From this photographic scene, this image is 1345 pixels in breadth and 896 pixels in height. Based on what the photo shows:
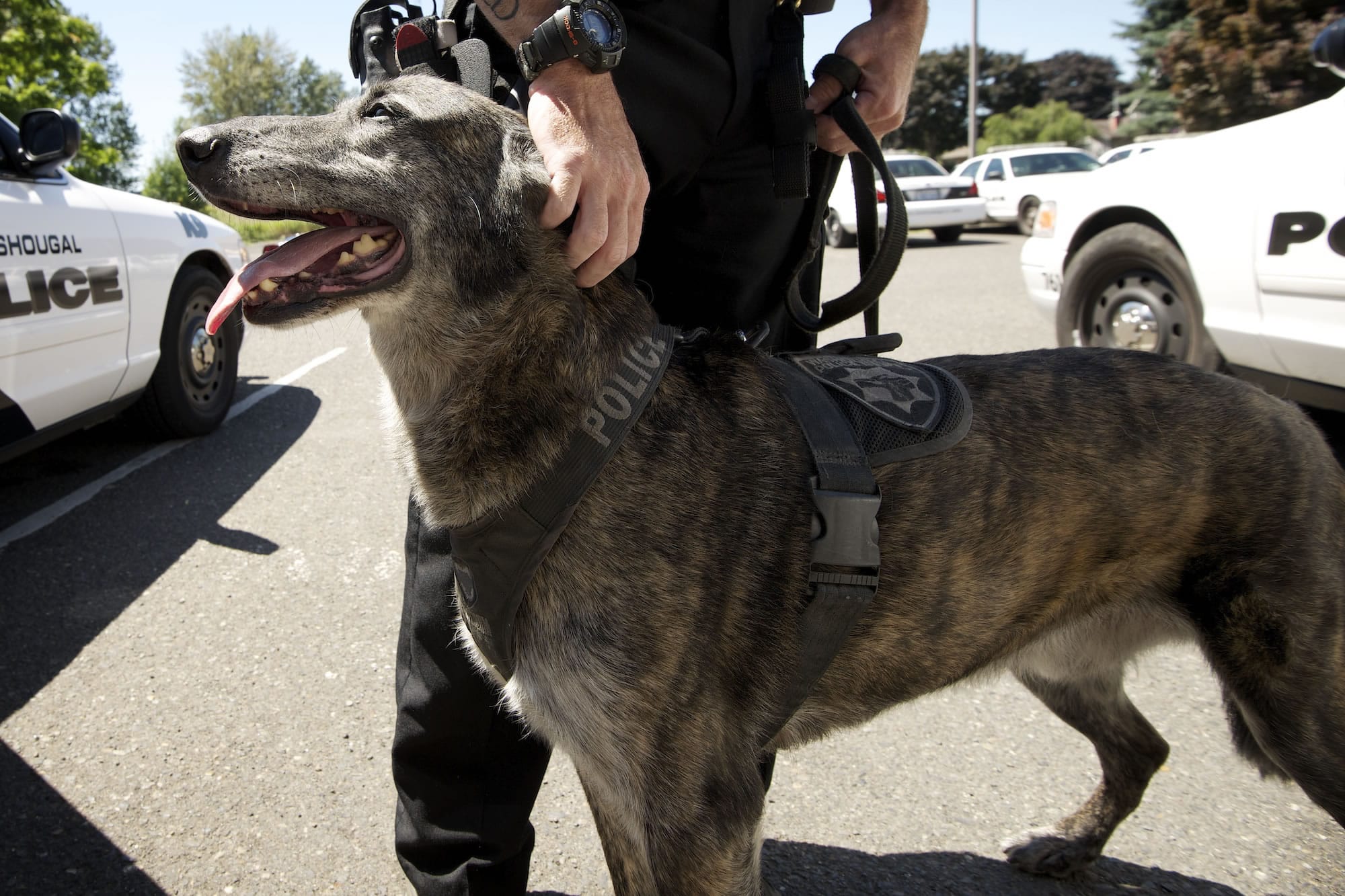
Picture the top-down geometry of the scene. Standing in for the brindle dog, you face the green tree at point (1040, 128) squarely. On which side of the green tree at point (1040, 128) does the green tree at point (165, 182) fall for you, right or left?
left

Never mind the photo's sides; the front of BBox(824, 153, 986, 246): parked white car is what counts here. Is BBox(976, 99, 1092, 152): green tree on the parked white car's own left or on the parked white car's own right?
on the parked white car's own right

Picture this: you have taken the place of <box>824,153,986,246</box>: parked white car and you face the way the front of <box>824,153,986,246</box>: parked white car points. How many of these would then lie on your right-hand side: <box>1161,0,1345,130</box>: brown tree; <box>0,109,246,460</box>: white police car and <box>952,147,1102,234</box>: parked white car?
2

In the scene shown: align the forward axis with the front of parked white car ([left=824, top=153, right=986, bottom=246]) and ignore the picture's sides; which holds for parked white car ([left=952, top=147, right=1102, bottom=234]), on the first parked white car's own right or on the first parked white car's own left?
on the first parked white car's own right

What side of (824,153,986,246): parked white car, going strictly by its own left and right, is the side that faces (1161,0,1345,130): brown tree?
right

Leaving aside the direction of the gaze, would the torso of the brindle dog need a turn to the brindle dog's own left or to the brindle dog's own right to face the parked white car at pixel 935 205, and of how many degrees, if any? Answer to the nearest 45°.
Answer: approximately 90° to the brindle dog's own right

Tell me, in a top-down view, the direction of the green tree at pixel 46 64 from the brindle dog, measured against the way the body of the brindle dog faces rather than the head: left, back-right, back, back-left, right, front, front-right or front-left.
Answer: front-right

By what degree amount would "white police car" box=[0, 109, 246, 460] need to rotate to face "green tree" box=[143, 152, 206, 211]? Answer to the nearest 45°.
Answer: approximately 45° to its left

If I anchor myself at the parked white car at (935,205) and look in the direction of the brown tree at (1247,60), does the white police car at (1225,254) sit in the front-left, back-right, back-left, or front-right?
back-right

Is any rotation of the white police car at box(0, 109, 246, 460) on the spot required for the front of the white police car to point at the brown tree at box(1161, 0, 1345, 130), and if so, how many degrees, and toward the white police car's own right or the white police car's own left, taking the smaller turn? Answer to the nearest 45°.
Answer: approximately 45° to the white police car's own right

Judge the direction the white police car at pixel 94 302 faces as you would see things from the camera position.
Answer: facing away from the viewer and to the right of the viewer

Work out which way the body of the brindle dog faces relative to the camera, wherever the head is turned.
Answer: to the viewer's left

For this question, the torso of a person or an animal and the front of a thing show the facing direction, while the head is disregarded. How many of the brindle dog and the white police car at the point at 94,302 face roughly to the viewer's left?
1

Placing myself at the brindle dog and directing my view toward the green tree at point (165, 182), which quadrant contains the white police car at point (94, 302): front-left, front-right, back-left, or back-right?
front-left

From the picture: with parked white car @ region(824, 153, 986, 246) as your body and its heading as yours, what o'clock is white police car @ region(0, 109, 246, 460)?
The white police car is roughly at 8 o'clock from the parked white car.

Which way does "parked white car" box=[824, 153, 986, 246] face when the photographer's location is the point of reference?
facing away from the viewer and to the left of the viewer

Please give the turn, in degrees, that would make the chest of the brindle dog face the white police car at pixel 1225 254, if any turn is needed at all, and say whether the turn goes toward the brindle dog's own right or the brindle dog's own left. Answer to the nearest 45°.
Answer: approximately 135° to the brindle dog's own right
